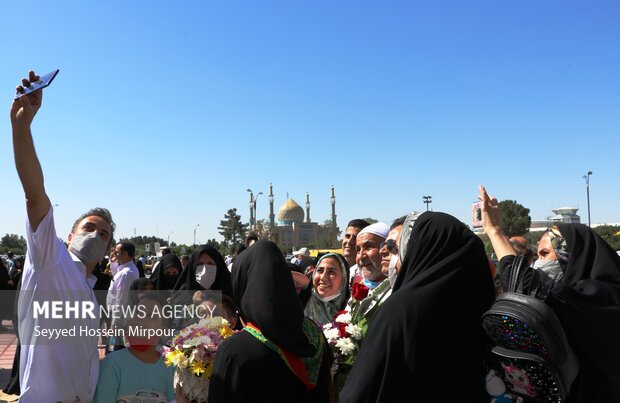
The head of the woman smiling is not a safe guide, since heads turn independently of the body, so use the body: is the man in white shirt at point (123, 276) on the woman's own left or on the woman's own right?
on the woman's own right

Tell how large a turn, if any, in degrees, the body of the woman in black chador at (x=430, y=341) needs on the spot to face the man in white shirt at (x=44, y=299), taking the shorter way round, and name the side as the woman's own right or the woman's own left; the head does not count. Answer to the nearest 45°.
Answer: approximately 45° to the woman's own left

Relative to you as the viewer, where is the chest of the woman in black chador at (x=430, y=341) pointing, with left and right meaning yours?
facing away from the viewer and to the left of the viewer

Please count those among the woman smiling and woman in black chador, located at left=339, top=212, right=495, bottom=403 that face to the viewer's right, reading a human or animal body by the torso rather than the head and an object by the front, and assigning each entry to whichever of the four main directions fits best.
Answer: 0

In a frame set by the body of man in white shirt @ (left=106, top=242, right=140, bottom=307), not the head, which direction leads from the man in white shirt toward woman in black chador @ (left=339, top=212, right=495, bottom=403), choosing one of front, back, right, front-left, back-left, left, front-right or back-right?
left

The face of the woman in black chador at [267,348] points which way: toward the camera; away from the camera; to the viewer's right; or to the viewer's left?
away from the camera

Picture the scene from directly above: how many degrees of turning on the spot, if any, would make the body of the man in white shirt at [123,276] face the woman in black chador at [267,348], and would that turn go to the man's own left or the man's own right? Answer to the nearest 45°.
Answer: approximately 90° to the man's own left
